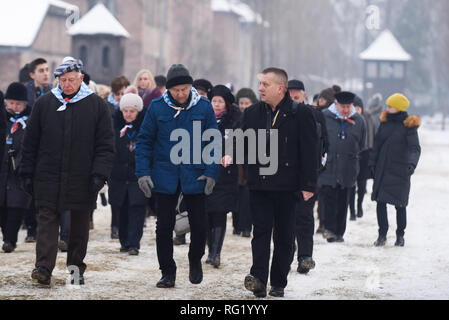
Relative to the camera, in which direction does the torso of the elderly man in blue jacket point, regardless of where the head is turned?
toward the camera

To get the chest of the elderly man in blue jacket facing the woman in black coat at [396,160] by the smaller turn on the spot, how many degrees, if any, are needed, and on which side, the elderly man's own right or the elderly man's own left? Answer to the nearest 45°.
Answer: approximately 135° to the elderly man's own left

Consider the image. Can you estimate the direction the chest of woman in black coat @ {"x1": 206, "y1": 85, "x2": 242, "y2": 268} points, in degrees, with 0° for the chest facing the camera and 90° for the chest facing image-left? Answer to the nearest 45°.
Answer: approximately 45°

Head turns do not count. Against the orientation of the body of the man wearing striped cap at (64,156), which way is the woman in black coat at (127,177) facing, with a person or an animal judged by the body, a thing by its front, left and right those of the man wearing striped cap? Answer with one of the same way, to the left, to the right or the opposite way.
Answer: the same way

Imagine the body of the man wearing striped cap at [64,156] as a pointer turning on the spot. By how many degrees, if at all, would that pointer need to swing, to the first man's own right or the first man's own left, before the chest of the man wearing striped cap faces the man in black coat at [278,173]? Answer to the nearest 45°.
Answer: approximately 90° to the first man's own left

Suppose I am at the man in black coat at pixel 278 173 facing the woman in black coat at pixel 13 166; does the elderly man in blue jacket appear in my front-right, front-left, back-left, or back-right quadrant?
front-left

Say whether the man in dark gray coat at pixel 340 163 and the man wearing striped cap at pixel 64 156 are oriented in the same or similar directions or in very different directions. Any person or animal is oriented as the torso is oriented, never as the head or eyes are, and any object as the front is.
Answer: same or similar directions

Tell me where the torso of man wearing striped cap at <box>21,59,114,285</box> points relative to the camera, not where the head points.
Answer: toward the camera

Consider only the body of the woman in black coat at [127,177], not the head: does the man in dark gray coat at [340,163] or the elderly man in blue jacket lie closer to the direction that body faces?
the elderly man in blue jacket

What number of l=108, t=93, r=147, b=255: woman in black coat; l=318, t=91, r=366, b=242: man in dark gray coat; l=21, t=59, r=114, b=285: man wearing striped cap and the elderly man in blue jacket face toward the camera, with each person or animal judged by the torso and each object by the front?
4

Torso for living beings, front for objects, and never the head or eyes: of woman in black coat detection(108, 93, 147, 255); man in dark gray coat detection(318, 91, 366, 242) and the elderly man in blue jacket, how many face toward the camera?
3

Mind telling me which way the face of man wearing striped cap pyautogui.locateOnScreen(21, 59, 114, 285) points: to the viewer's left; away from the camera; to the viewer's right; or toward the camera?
toward the camera

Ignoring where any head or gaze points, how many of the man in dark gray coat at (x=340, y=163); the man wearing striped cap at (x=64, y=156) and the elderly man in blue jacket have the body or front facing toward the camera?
3
